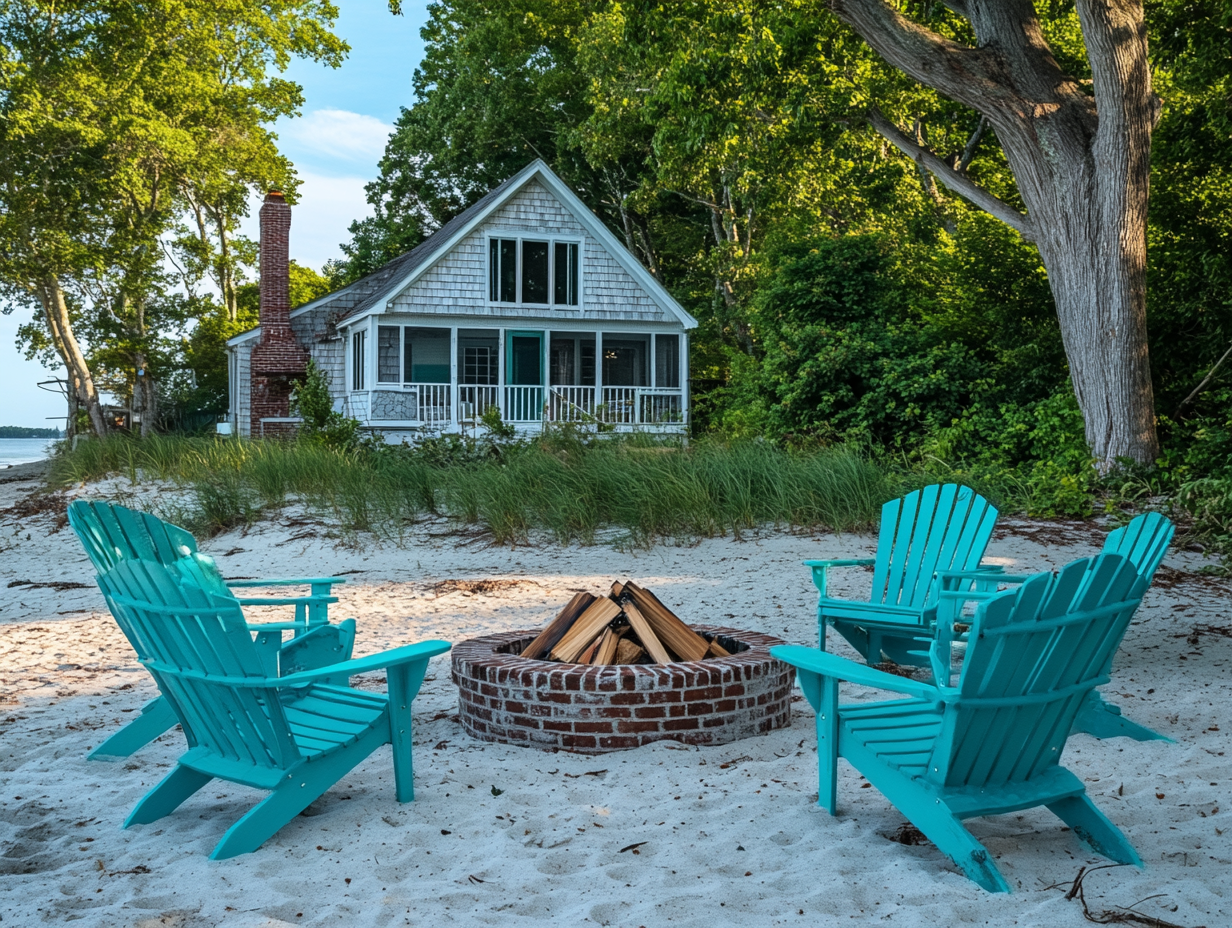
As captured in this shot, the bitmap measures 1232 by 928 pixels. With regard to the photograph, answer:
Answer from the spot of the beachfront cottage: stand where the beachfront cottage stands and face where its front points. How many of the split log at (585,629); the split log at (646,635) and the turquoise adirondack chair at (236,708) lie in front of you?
3

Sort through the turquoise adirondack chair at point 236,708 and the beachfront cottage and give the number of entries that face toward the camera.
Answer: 1

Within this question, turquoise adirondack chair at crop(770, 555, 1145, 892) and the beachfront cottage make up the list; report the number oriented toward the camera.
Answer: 1

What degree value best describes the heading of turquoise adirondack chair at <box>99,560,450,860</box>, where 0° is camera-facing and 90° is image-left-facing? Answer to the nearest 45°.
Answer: approximately 225°

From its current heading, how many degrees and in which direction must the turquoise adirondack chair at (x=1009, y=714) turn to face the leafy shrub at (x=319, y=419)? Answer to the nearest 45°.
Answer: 0° — it already faces it

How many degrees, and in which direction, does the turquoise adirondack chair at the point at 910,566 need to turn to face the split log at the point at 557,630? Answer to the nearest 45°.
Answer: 0° — it already faces it

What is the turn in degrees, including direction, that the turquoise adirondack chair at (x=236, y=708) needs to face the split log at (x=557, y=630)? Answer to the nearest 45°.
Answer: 0° — it already faces it

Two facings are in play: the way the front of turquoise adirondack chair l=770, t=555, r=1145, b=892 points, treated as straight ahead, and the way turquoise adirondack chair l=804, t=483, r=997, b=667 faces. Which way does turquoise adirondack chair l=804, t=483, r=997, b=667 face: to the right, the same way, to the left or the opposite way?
to the left
